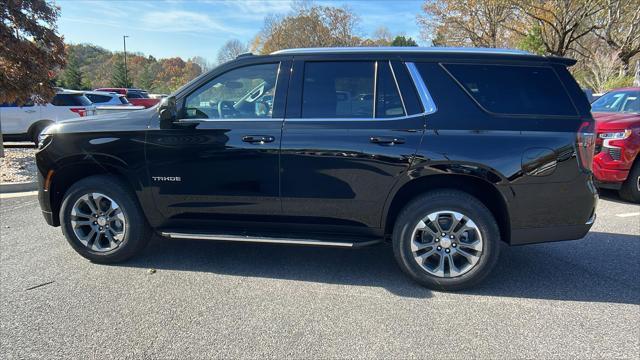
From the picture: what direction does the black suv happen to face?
to the viewer's left

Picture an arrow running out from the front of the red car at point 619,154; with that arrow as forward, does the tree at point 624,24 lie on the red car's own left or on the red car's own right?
on the red car's own right

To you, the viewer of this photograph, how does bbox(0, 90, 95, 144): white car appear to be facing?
facing away from the viewer and to the left of the viewer

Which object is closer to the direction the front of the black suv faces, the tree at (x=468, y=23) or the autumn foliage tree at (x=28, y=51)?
the autumn foliage tree

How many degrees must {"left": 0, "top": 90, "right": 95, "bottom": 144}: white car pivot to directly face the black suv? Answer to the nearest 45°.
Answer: approximately 135° to its left

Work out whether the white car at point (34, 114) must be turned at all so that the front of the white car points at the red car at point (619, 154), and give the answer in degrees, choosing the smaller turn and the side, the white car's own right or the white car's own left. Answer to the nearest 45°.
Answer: approximately 180°

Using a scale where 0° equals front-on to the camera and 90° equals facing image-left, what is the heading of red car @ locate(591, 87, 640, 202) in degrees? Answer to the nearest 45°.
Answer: approximately 45°

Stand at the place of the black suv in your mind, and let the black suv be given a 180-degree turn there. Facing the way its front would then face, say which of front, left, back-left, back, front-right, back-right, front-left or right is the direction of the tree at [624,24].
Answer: front-left

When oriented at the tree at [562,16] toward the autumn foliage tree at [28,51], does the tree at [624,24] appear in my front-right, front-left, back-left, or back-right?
back-left
